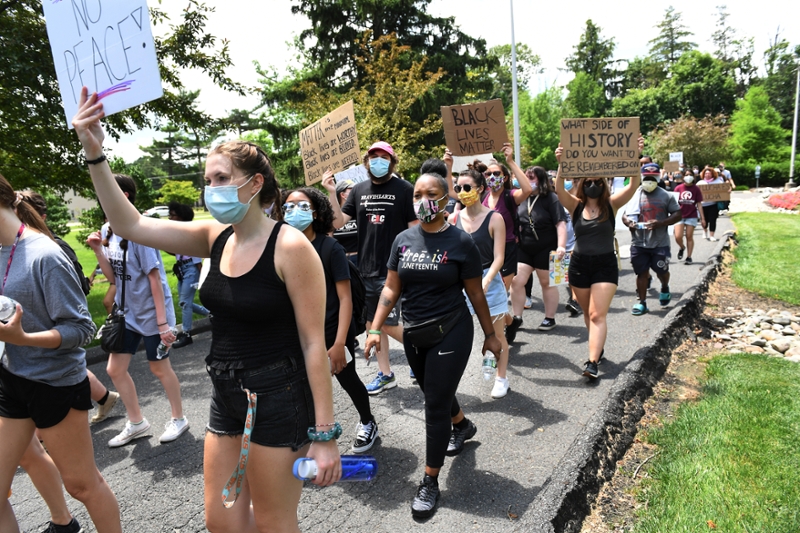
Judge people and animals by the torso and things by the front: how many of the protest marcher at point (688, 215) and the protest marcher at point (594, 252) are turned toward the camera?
2

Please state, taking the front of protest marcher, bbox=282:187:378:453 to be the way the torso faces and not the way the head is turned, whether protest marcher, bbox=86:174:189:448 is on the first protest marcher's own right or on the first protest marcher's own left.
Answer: on the first protest marcher's own right

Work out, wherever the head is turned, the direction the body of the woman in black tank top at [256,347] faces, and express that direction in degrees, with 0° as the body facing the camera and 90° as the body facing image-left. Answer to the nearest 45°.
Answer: approximately 45°

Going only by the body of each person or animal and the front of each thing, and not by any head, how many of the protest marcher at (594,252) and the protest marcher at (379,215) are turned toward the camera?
2

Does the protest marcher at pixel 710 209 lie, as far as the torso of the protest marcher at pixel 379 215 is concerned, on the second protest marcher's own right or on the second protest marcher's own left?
on the second protest marcher's own left

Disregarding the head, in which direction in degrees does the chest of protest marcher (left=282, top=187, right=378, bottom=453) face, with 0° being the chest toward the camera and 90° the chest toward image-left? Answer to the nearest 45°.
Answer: approximately 45°
